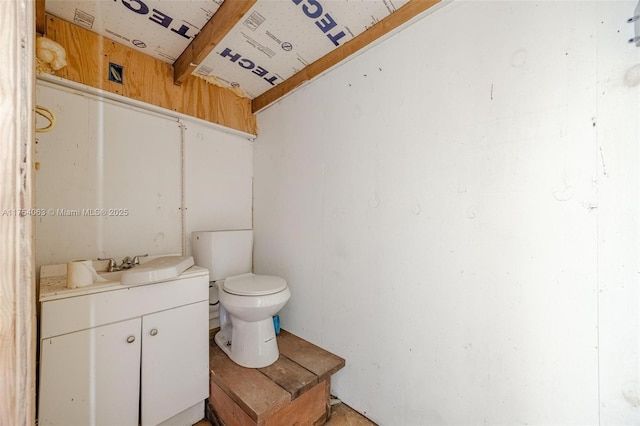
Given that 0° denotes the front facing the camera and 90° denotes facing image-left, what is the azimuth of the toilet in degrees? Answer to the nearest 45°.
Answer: approximately 315°
